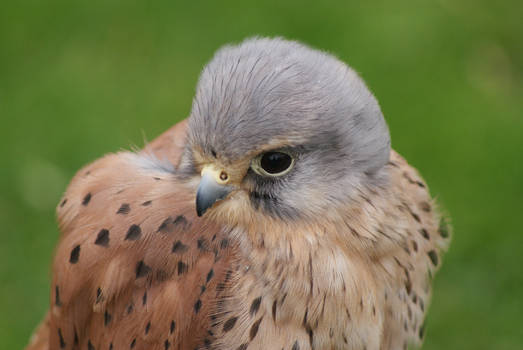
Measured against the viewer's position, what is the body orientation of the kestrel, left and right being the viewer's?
facing the viewer and to the right of the viewer
